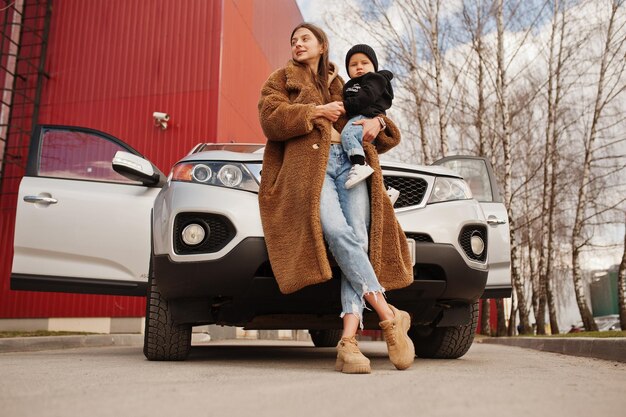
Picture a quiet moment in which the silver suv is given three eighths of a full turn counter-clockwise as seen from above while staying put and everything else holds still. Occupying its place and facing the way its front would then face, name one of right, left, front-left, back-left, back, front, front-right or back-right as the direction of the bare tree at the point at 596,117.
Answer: front-right

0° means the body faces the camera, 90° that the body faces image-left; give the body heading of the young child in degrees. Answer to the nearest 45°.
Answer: approximately 45°

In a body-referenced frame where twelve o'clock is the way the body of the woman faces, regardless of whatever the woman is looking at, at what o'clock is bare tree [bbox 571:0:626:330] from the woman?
The bare tree is roughly at 7 o'clock from the woman.

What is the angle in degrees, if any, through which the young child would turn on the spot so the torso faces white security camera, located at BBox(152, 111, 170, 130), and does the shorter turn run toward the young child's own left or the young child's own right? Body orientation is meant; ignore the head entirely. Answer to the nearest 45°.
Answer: approximately 90° to the young child's own right

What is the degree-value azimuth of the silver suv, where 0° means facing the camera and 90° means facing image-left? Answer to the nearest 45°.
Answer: approximately 315°

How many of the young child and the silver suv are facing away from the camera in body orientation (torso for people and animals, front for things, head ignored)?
0

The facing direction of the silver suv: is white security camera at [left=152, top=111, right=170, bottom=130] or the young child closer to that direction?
the young child
